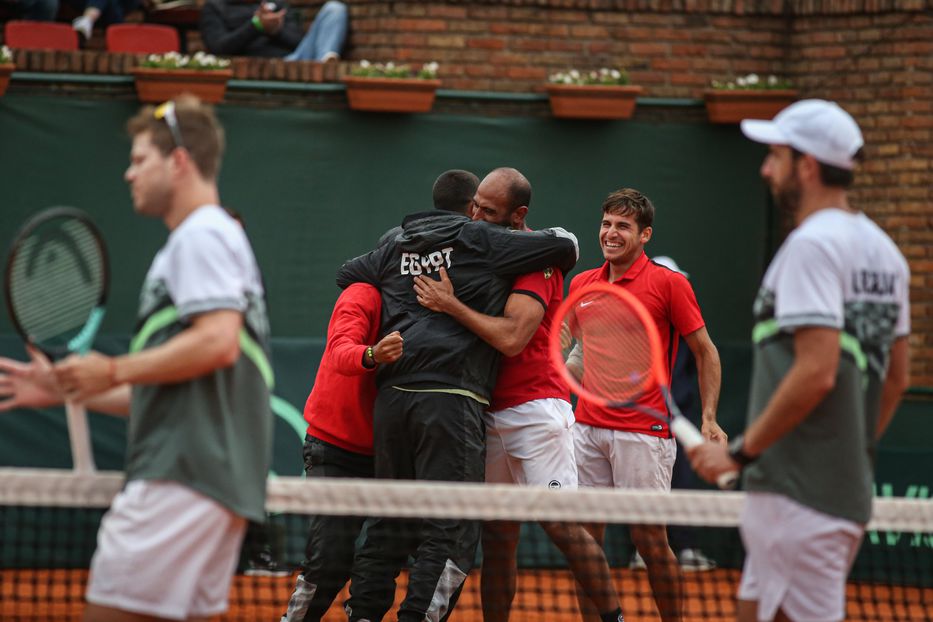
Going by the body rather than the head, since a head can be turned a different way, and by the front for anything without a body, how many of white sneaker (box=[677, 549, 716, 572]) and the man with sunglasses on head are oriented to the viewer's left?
1

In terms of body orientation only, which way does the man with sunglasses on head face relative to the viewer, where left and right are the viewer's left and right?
facing to the left of the viewer

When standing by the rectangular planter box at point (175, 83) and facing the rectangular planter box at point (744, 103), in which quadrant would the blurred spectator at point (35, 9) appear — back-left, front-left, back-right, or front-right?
back-left

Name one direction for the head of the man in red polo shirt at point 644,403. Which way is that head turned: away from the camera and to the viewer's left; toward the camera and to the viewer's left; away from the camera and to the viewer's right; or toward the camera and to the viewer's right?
toward the camera and to the viewer's left

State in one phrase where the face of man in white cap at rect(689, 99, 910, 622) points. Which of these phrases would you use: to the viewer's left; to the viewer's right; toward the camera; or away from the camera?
to the viewer's left

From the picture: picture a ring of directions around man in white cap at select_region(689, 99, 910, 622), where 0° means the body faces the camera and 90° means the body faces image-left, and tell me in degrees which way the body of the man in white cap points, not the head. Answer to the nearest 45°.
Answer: approximately 135°

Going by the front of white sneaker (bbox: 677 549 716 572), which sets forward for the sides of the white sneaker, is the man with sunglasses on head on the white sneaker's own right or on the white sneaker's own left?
on the white sneaker's own right

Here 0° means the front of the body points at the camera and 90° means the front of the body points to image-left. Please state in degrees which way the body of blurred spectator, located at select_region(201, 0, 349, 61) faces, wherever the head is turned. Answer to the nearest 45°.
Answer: approximately 315°

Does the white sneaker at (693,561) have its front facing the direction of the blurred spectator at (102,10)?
no

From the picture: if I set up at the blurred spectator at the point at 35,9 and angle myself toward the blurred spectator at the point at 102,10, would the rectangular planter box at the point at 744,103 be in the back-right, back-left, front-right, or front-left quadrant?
front-right

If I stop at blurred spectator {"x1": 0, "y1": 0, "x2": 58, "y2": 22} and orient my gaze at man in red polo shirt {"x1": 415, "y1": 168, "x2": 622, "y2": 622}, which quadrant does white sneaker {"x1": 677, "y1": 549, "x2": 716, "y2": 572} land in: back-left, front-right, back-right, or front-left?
front-left
